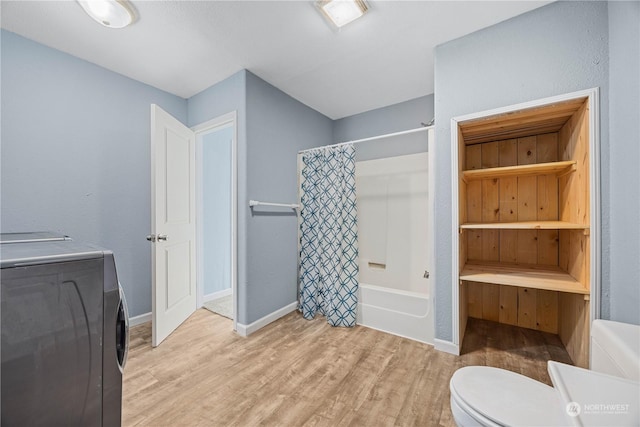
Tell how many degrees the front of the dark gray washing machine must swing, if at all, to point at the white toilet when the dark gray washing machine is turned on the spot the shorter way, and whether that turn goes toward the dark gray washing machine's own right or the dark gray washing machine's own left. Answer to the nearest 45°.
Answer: approximately 45° to the dark gray washing machine's own right

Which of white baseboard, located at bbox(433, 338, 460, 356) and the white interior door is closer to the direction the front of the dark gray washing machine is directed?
the white baseboard

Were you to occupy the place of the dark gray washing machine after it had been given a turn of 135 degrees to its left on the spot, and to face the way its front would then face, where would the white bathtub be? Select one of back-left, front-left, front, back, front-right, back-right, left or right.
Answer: back-right

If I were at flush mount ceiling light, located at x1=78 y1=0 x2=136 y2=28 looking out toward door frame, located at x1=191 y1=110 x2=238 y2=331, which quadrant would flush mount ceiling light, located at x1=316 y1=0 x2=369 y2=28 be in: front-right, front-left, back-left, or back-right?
front-right

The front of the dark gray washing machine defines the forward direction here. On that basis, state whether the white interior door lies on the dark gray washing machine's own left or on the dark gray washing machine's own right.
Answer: on the dark gray washing machine's own left

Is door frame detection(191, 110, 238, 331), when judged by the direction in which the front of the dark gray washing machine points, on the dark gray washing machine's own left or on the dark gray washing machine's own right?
on the dark gray washing machine's own left

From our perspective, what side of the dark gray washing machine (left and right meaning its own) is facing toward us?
right
